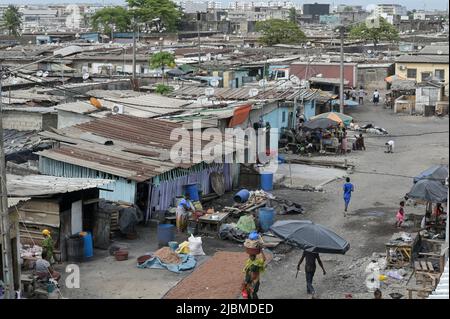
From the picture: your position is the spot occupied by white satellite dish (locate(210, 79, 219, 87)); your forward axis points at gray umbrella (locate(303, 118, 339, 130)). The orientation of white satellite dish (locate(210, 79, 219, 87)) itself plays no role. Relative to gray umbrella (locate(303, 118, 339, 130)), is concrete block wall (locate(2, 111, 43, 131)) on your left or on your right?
right

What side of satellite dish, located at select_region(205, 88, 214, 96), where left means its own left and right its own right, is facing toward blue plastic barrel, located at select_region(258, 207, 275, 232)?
front

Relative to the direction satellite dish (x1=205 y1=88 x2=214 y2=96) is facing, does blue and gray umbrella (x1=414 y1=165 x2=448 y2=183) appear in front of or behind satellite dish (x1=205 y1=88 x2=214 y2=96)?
in front

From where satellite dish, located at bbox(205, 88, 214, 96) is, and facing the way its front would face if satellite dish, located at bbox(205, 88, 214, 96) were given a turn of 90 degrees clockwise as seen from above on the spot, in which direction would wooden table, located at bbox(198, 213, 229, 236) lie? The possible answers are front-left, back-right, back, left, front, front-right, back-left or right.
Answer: left

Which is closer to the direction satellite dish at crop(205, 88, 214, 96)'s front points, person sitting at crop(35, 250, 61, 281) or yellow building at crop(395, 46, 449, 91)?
the person sitting

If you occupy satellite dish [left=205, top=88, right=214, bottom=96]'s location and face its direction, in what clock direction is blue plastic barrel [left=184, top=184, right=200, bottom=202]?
The blue plastic barrel is roughly at 12 o'clock from the satellite dish.

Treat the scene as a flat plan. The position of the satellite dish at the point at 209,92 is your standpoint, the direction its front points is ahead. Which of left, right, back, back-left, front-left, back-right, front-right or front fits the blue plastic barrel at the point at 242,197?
front

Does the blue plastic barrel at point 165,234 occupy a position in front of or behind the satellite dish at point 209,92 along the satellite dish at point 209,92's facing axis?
in front

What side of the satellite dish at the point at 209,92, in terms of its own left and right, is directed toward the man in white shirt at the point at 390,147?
left

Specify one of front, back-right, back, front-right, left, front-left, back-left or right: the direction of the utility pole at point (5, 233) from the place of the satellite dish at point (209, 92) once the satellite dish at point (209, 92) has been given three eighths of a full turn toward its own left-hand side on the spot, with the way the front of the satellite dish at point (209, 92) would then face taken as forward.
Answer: back-right

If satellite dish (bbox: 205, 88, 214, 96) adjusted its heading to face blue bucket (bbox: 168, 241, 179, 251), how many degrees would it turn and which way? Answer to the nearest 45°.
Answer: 0° — it already faces it

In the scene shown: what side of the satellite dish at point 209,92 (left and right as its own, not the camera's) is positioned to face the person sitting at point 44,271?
front

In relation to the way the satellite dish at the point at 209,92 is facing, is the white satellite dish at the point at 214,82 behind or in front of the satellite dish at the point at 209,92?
behind

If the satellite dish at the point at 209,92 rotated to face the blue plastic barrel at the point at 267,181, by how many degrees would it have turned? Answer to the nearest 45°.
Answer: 0° — it already faces it

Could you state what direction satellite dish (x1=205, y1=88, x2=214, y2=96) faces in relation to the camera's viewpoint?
facing the viewer

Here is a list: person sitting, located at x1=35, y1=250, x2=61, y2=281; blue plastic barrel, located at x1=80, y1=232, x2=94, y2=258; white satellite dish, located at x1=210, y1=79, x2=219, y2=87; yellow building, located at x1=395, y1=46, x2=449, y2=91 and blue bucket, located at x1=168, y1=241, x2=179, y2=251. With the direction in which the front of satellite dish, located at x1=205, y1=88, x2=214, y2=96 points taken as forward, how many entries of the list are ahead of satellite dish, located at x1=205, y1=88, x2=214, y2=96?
3

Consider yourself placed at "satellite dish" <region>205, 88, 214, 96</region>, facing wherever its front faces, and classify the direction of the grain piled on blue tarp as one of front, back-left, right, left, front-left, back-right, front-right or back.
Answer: front
